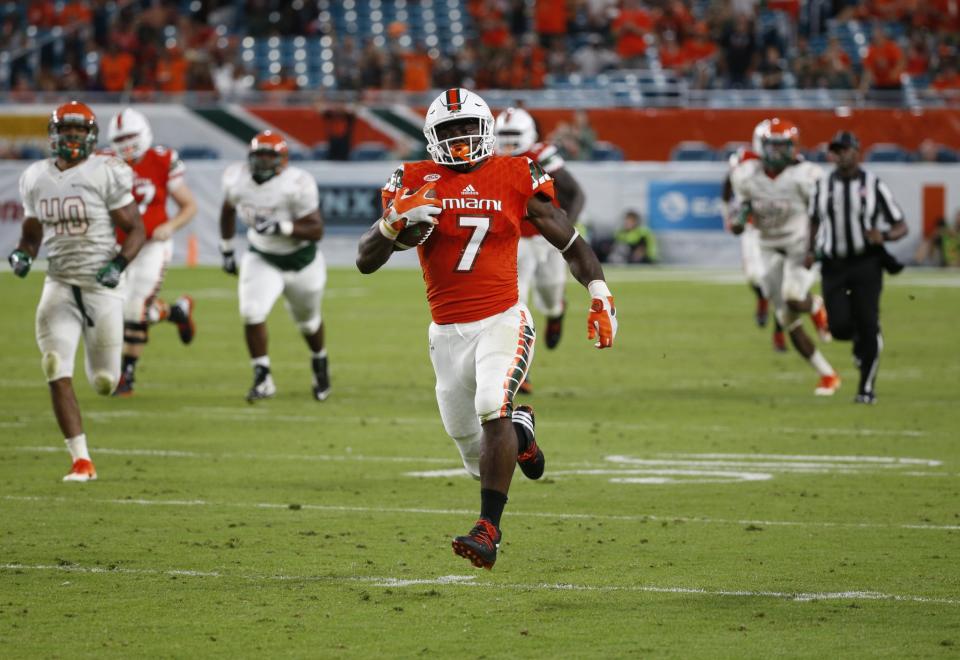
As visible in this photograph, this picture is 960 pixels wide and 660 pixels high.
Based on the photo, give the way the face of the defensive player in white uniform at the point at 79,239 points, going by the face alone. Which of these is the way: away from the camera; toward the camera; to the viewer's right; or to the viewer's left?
toward the camera

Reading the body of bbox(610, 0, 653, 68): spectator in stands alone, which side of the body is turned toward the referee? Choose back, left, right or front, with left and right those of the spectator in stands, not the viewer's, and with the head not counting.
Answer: front

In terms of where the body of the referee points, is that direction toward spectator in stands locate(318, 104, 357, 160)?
no

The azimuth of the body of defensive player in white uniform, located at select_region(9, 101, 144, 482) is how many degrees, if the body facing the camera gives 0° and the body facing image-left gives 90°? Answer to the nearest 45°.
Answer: approximately 0°

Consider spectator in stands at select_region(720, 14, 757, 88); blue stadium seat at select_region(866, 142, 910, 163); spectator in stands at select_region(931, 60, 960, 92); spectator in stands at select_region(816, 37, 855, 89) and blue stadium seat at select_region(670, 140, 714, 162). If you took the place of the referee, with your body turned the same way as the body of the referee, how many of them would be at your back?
5

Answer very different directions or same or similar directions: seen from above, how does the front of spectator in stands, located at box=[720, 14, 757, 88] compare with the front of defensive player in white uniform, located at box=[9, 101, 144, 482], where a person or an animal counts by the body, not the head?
same or similar directions

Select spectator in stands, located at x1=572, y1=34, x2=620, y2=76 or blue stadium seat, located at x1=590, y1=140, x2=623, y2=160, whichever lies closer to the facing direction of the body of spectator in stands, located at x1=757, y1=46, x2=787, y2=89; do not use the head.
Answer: the blue stadium seat

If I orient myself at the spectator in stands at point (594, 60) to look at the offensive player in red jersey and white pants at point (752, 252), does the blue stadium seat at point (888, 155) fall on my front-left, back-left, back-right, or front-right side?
front-left

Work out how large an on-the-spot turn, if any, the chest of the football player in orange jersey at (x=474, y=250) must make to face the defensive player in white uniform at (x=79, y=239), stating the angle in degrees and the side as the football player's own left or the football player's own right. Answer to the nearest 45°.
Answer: approximately 135° to the football player's own right

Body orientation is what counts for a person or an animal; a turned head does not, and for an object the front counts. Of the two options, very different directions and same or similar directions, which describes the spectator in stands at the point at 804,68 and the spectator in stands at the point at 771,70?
same or similar directions

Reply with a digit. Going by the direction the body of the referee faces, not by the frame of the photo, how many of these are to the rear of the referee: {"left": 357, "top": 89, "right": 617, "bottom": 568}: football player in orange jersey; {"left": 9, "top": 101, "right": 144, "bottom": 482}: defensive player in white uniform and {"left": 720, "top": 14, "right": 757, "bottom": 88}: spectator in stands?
1

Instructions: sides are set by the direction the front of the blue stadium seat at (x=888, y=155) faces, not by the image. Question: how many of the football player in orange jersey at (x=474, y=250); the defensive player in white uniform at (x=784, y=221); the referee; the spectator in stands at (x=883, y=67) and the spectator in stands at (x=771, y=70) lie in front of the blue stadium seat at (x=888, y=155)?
3

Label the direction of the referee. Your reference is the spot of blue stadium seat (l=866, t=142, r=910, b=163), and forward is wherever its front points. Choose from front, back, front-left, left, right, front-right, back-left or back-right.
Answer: front

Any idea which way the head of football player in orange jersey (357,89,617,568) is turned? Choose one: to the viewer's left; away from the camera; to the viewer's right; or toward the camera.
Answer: toward the camera

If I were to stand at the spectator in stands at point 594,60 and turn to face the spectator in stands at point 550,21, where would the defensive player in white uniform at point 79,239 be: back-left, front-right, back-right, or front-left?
back-left

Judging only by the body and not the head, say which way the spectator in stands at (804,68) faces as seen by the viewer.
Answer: toward the camera

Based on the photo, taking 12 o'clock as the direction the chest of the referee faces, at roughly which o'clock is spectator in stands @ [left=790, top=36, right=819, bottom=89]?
The spectator in stands is roughly at 6 o'clock from the referee.

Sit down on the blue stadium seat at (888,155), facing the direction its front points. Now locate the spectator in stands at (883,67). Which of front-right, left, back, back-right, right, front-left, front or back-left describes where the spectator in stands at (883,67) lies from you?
back

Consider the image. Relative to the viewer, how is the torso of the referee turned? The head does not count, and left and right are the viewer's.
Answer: facing the viewer

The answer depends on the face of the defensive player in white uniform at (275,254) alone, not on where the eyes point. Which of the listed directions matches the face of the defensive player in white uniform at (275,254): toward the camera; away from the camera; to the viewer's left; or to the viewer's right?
toward the camera

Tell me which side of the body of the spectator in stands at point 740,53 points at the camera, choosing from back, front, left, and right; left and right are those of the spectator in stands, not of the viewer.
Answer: front
